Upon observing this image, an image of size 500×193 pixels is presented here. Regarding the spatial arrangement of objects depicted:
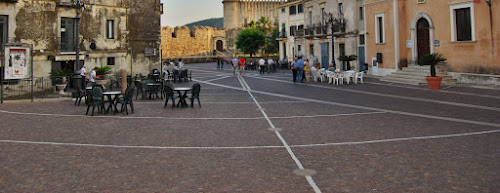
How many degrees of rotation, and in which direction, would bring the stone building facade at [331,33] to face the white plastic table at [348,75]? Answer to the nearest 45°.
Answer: approximately 45° to its left

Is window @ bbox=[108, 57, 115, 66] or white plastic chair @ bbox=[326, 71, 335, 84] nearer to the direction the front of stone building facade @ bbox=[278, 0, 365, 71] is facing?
the window

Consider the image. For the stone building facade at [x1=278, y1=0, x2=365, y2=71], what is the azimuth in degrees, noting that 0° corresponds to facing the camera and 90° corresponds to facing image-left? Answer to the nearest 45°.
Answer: approximately 45°

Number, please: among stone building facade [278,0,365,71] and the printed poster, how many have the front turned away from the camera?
0

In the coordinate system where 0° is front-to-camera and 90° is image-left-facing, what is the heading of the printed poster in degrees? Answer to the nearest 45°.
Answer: approximately 0°

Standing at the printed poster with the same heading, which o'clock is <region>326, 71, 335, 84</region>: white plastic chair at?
The white plastic chair is roughly at 9 o'clock from the printed poster.
